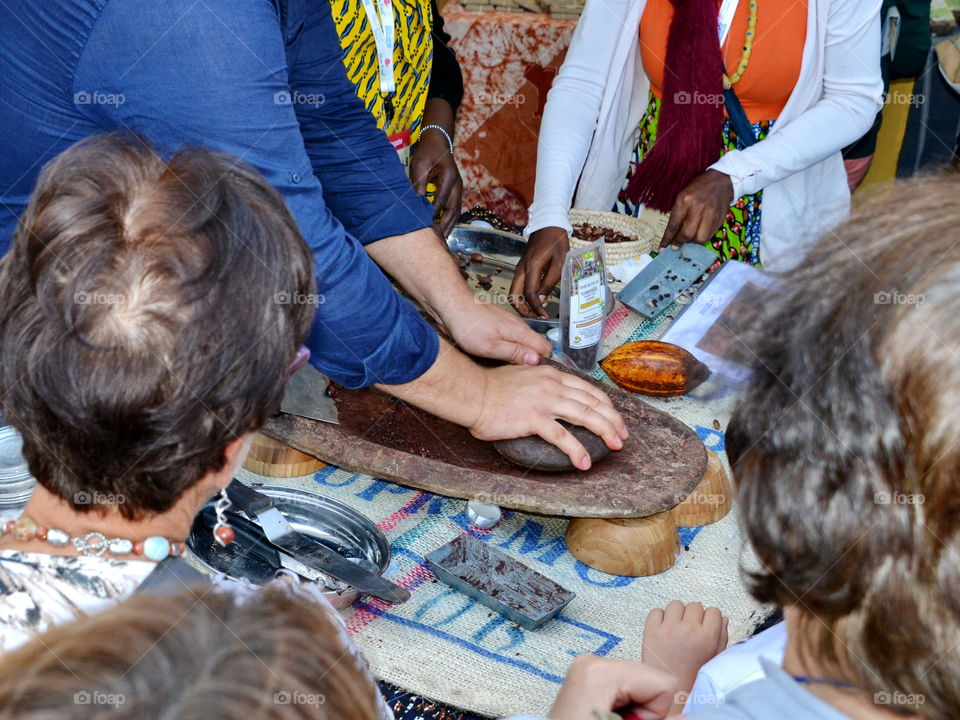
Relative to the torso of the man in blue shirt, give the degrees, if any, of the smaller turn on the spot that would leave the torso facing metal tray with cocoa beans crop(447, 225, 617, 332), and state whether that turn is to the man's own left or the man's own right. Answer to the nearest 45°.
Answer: approximately 45° to the man's own left

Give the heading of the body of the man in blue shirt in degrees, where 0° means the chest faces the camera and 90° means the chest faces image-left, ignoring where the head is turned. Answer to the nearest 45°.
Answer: approximately 270°

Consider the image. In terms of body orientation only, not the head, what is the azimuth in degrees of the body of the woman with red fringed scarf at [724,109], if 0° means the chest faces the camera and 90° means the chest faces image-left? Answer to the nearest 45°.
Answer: approximately 0°

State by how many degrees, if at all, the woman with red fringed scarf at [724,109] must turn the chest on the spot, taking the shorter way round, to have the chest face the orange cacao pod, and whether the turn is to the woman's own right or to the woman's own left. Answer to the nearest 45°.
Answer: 0° — they already face it

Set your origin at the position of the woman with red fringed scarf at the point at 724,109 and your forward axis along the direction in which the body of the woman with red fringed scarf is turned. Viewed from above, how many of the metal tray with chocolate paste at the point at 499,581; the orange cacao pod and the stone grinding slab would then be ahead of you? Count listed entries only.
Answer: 3
